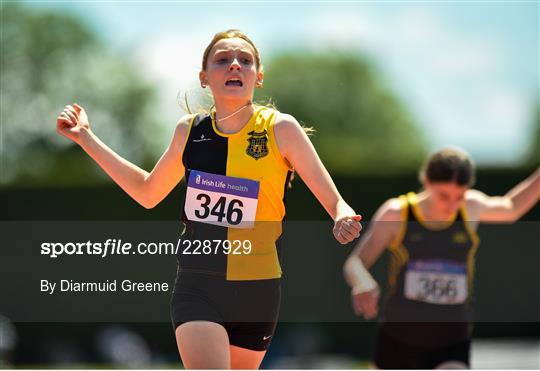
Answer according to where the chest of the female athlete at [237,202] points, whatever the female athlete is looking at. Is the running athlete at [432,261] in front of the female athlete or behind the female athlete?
behind

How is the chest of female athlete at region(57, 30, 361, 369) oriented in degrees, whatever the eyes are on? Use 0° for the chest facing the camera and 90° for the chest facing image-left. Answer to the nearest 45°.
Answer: approximately 0°
